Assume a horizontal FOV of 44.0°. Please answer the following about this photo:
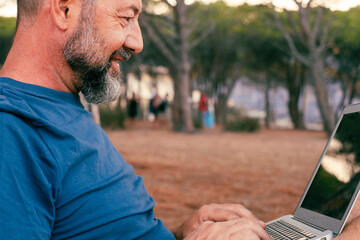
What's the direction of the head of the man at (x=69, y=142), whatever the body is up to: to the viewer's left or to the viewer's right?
to the viewer's right

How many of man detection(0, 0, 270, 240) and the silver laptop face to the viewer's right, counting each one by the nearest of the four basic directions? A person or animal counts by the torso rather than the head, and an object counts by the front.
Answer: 1

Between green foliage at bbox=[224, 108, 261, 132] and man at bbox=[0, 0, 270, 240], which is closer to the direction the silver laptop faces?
the man

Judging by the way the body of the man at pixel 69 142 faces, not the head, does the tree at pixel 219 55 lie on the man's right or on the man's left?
on the man's left

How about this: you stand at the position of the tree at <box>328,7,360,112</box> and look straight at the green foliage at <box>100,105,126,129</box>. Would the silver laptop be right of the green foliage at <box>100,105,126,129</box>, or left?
left

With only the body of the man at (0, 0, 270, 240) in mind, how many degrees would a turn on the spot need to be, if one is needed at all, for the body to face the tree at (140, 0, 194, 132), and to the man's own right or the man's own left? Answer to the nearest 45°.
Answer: approximately 90° to the man's own left

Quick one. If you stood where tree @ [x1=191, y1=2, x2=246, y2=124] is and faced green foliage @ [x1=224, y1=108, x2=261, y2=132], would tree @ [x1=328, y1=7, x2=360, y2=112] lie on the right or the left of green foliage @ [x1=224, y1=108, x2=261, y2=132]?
left

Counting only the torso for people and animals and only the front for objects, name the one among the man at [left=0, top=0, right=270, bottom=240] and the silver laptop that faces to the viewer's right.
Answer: the man

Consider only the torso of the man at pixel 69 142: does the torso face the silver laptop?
yes

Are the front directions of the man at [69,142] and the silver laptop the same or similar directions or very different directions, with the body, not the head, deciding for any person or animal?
very different directions

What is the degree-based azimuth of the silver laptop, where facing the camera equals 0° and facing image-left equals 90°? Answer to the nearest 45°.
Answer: approximately 45°

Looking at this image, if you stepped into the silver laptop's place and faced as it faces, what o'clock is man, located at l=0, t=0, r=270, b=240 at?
The man is roughly at 1 o'clock from the silver laptop.

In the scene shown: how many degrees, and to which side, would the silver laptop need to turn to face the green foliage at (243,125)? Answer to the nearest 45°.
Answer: approximately 135° to its right

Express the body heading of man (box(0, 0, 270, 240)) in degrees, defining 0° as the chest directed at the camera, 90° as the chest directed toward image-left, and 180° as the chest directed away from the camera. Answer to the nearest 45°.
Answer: approximately 270°
